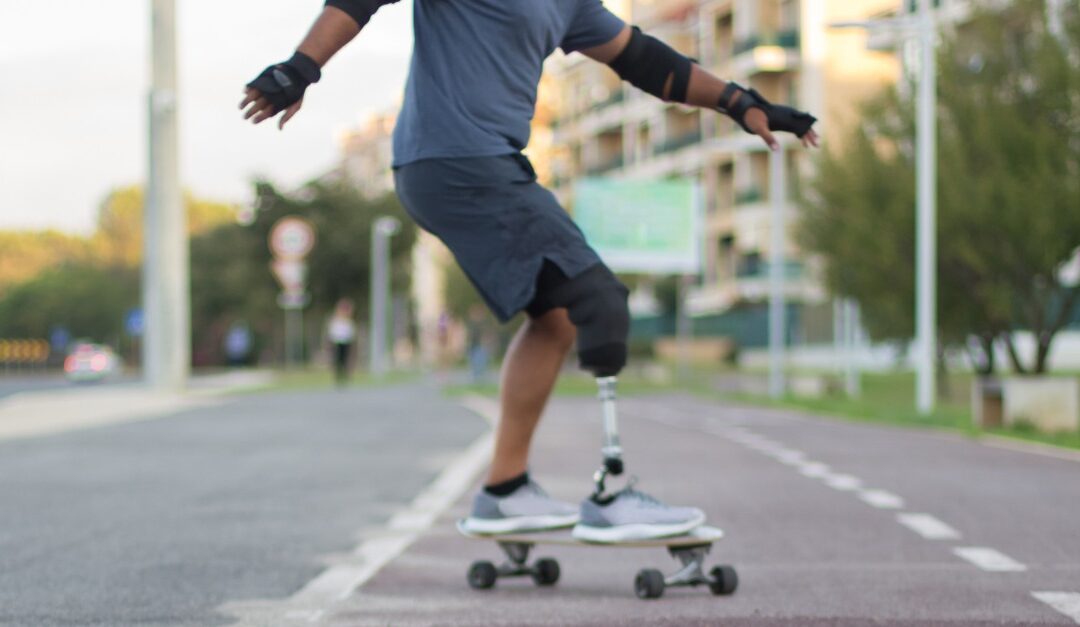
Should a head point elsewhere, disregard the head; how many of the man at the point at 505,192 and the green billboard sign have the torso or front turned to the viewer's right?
1

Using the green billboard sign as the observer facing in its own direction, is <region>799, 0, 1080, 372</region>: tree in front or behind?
in front

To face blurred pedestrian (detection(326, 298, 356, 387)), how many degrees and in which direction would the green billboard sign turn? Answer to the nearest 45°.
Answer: approximately 45° to its right

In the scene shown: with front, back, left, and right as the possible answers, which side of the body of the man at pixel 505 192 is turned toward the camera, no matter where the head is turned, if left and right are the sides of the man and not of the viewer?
right

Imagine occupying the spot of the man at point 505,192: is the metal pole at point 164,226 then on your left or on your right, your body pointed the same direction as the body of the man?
on your left
